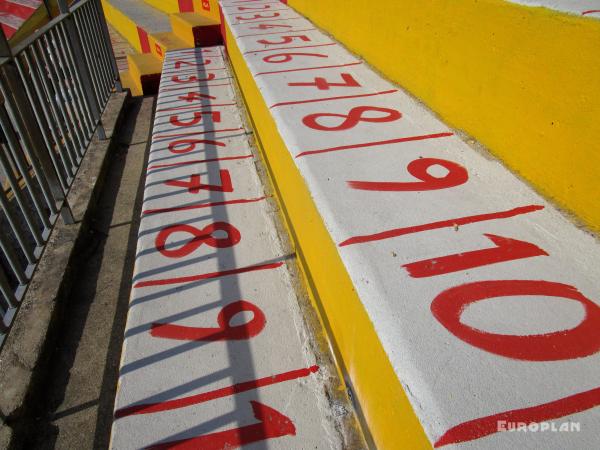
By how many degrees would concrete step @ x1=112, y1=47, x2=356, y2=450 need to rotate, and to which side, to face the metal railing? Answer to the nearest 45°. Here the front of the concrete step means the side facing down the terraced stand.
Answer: approximately 45° to its right

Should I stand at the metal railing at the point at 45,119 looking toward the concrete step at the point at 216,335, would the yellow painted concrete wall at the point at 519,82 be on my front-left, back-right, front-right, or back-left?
front-left

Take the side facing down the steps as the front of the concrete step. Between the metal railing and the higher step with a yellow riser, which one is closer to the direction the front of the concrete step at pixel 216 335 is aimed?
the metal railing

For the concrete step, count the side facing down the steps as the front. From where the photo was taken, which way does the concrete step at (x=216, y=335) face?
to the viewer's left

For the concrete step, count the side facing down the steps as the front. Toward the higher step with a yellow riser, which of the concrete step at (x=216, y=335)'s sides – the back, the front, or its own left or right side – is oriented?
back
